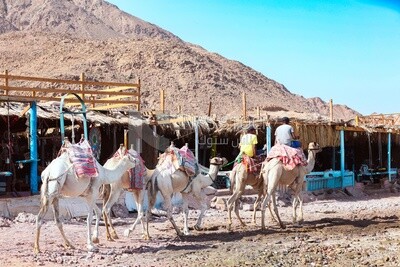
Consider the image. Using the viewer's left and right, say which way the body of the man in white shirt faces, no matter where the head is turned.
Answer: facing away from the viewer and to the right of the viewer

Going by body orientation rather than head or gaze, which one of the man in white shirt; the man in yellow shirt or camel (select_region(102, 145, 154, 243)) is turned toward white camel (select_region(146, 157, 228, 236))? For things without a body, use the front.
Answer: the camel

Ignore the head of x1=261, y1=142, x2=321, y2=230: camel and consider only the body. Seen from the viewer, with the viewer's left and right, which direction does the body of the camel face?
facing away from the viewer and to the right of the viewer

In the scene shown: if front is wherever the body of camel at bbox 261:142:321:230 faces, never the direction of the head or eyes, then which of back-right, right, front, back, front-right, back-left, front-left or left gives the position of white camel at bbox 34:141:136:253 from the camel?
back

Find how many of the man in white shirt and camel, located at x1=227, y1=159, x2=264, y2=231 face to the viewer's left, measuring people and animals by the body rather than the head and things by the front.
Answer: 0

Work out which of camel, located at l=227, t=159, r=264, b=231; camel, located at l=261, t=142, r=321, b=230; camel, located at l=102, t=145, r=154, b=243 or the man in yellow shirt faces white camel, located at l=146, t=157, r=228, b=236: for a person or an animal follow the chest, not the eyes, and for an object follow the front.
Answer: camel, located at l=102, t=145, r=154, b=243

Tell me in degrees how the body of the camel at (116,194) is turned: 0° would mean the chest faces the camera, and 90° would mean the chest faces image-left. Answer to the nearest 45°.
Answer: approximately 270°

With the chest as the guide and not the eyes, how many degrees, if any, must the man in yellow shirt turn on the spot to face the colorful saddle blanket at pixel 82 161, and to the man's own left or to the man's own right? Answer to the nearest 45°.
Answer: approximately 180°

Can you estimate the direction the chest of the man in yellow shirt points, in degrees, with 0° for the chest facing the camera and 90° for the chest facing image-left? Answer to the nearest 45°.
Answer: approximately 225°
